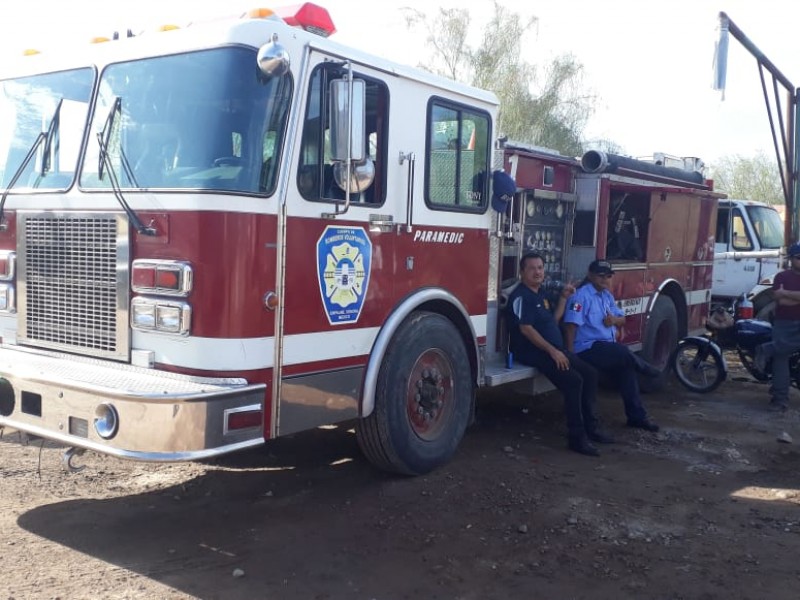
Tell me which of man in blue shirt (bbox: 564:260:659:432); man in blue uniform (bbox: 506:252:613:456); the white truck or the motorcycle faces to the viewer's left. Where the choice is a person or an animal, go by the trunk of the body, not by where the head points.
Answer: the motorcycle

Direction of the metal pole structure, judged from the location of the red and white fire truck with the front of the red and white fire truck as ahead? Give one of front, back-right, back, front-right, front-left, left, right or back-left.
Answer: back

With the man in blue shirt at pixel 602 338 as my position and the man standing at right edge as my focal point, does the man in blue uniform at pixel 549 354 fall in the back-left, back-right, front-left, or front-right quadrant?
back-right

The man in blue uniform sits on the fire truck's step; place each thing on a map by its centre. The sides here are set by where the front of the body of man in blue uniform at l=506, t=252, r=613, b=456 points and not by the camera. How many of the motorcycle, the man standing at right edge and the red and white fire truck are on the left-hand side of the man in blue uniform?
2

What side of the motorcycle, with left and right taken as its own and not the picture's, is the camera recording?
left

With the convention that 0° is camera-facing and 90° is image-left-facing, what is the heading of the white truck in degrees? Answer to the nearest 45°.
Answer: approximately 315°

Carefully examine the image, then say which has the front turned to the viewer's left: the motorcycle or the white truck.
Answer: the motorcycle

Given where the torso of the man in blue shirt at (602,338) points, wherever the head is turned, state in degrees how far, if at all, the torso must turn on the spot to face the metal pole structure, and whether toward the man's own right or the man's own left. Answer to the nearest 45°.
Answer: approximately 90° to the man's own left

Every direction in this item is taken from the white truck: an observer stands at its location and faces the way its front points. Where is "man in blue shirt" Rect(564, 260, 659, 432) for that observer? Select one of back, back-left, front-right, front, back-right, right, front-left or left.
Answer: front-right

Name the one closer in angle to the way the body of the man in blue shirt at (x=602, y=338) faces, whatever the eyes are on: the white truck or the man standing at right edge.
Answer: the man standing at right edge

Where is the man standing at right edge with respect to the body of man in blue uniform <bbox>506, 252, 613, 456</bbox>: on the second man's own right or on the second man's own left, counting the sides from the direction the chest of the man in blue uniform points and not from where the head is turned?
on the second man's own left

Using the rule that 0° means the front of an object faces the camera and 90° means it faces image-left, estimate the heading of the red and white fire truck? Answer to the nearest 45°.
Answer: approximately 45°

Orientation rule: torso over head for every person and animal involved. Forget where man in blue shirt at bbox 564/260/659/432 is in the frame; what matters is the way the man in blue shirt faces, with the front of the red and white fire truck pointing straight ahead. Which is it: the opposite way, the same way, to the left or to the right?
to the left
